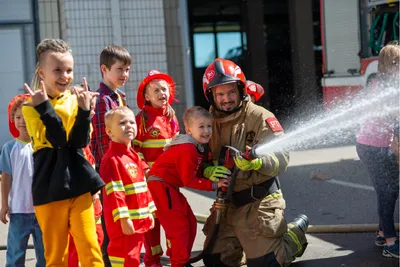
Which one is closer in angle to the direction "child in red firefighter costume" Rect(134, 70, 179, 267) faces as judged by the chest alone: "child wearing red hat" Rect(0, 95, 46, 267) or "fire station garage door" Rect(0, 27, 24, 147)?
the child wearing red hat

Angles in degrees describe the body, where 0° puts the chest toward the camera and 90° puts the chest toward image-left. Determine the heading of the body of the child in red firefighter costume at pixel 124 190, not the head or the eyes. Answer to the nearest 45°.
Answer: approximately 315°

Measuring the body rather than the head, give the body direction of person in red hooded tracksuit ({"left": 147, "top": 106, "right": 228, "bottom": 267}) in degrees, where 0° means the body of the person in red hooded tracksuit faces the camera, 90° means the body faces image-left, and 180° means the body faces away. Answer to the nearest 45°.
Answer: approximately 270°
